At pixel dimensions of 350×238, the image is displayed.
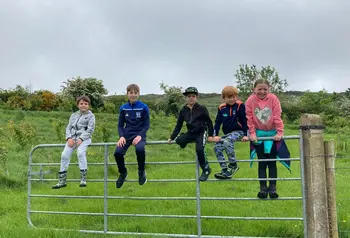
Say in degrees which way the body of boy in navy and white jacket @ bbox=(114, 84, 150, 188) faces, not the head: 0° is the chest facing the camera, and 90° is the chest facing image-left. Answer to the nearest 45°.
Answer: approximately 0°

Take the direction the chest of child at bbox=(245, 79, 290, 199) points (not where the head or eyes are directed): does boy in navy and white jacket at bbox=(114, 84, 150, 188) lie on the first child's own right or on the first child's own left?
on the first child's own right

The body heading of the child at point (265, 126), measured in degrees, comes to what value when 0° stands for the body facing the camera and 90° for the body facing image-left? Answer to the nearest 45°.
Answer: approximately 0°

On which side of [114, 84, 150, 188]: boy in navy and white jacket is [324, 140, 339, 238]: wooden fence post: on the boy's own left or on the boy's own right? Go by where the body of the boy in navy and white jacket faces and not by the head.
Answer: on the boy's own left

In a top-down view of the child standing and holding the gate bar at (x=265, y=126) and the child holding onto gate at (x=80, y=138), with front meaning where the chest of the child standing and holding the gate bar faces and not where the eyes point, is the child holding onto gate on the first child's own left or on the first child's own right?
on the first child's own right

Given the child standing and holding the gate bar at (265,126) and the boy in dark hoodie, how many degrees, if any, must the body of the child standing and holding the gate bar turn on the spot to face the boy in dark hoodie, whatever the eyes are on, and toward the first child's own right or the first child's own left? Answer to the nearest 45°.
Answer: approximately 90° to the first child's own right

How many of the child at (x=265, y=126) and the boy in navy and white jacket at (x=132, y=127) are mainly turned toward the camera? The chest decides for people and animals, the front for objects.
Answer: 2

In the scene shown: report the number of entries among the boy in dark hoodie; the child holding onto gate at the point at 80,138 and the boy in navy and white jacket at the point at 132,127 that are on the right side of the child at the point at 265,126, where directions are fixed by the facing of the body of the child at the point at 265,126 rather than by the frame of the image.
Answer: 3
